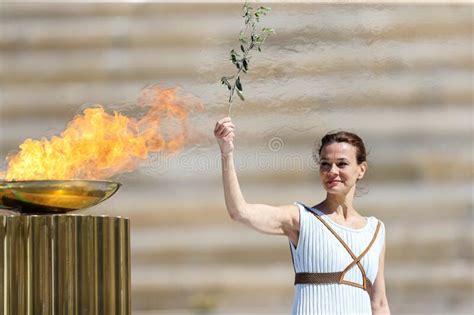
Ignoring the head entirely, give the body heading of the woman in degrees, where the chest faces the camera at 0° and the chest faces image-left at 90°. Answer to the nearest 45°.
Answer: approximately 315°

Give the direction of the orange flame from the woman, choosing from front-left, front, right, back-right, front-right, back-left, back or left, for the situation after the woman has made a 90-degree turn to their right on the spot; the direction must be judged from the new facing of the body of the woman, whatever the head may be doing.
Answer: front-right

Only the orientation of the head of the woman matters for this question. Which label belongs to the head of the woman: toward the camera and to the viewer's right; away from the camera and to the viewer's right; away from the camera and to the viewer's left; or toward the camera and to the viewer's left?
toward the camera and to the viewer's left
